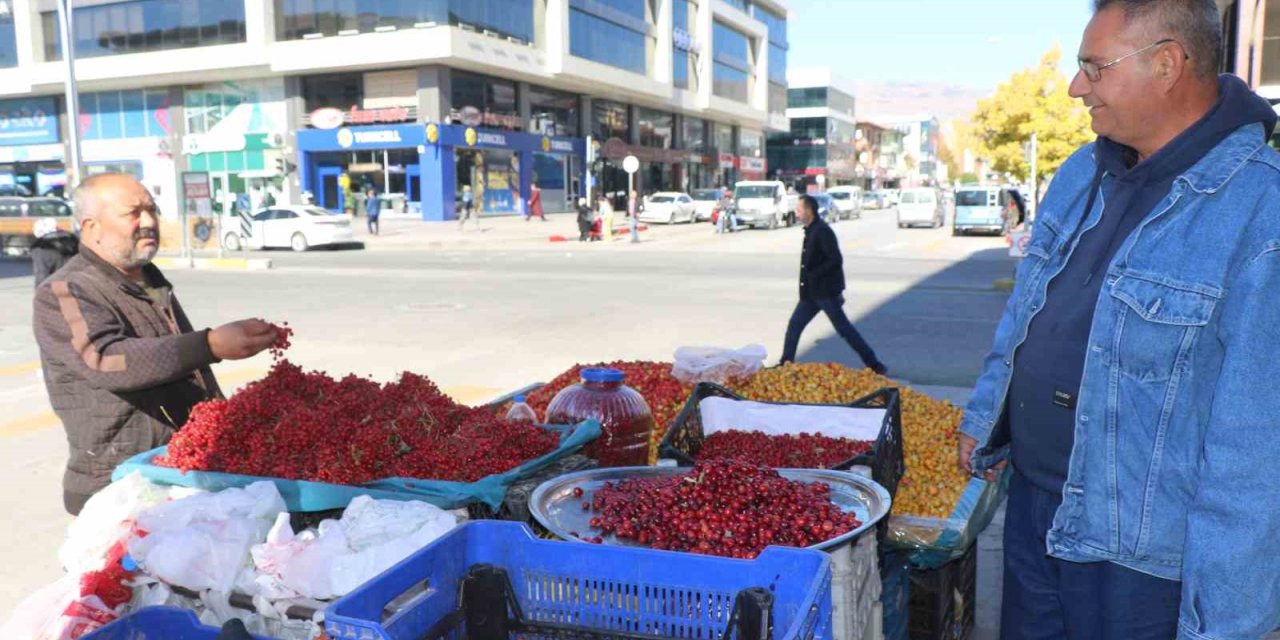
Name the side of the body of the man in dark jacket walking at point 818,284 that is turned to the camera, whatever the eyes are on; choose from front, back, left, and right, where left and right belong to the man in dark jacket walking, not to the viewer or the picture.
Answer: left

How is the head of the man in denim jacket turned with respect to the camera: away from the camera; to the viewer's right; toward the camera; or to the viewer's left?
to the viewer's left

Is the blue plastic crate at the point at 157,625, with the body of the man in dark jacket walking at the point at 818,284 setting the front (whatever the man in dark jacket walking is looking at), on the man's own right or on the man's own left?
on the man's own left

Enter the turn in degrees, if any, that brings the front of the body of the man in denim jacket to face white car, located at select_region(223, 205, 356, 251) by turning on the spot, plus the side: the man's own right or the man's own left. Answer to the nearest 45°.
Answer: approximately 90° to the man's own right

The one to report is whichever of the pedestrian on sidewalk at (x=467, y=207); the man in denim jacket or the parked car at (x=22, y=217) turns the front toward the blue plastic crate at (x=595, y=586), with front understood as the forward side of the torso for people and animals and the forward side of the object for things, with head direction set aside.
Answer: the man in denim jacket

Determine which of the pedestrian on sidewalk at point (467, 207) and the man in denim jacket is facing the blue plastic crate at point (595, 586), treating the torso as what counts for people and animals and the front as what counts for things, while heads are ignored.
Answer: the man in denim jacket

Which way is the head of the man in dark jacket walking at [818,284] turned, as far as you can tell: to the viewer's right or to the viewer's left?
to the viewer's left
